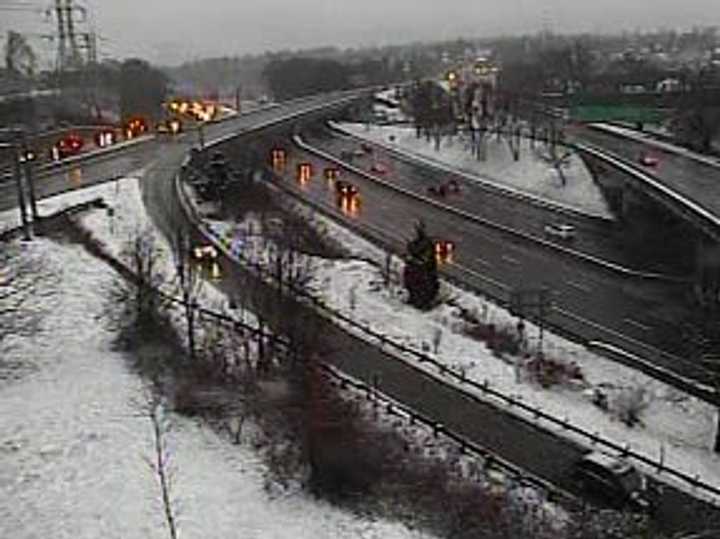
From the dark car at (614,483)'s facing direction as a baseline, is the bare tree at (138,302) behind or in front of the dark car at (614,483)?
behind

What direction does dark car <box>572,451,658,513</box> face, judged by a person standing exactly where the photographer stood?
facing the viewer and to the right of the viewer

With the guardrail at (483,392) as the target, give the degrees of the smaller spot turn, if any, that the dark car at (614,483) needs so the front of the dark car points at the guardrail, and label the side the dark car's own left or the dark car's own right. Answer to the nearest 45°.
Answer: approximately 180°

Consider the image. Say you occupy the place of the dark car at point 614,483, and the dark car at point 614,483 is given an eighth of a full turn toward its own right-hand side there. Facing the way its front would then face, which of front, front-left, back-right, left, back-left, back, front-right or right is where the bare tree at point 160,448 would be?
right
